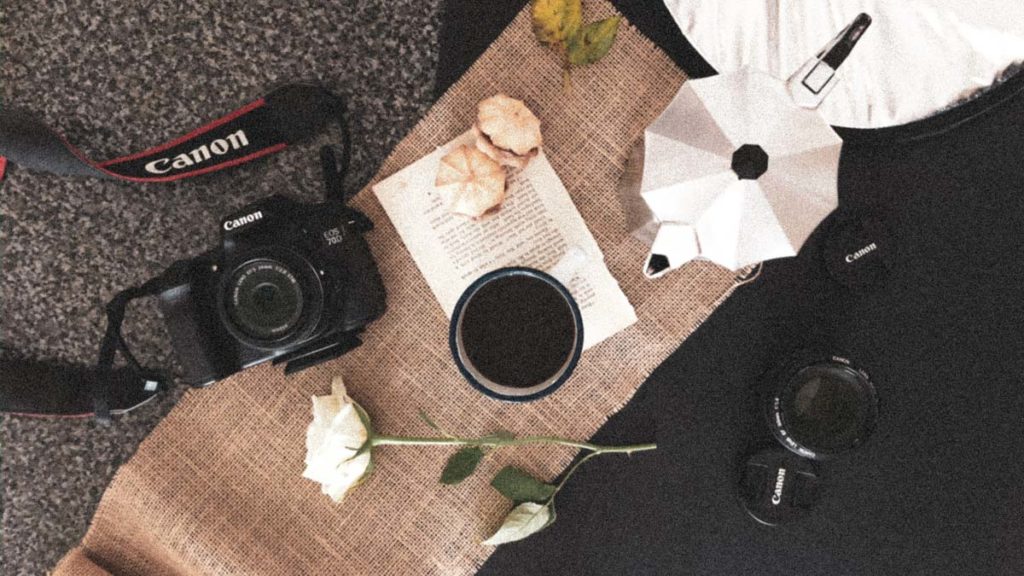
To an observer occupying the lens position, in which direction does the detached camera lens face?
facing the viewer

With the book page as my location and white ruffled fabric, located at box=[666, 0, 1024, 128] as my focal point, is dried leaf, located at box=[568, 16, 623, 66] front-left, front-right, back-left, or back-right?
front-left

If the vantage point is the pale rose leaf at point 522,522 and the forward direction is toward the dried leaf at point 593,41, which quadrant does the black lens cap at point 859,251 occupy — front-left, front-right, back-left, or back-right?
front-right
